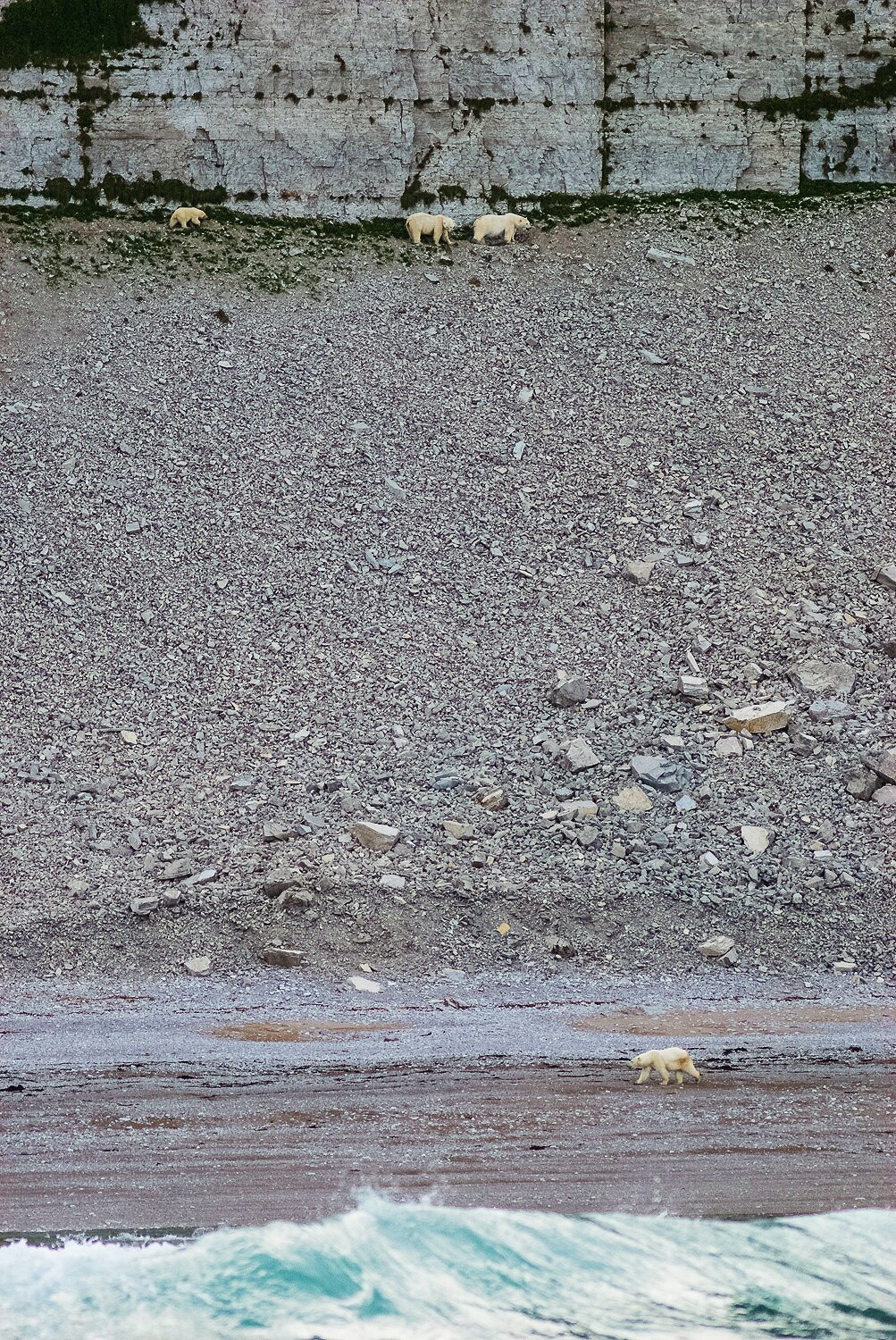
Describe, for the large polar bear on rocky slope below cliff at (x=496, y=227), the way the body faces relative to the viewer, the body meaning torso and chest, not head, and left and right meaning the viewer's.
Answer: facing to the right of the viewer

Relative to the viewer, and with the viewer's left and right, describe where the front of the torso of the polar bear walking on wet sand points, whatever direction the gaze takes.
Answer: facing to the left of the viewer

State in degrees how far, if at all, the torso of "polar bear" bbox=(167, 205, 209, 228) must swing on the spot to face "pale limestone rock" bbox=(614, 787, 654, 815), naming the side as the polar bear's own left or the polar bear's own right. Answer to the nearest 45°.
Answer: approximately 90° to the polar bear's own right

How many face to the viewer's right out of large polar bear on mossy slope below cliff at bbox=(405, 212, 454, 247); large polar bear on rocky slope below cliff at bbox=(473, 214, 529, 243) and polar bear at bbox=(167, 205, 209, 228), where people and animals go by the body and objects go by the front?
3

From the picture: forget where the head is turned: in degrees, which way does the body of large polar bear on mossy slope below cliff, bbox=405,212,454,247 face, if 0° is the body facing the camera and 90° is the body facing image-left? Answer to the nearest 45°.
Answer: approximately 270°

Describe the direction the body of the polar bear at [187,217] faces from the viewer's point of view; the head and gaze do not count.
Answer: to the viewer's right

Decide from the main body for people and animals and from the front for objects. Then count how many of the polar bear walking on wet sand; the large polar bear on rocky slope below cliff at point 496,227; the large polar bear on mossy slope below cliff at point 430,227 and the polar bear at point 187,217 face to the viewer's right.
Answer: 3

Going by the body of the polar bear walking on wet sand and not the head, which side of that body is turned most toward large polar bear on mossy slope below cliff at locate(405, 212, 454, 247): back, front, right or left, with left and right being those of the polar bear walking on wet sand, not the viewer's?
right

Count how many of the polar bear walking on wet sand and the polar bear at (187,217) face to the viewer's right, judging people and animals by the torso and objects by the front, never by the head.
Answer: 1

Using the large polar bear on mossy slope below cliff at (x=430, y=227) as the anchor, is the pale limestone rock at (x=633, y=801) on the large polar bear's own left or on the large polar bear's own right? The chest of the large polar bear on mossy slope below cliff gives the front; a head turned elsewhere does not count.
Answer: on the large polar bear's own right

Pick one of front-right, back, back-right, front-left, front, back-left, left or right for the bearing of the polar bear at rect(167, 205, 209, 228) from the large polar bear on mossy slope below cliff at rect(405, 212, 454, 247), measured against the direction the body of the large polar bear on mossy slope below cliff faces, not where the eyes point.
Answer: back
